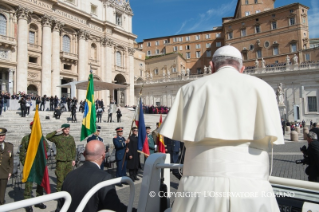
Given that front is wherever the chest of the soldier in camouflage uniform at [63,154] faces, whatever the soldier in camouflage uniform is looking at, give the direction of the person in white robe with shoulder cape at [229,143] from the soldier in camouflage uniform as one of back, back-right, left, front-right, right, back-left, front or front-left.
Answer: front

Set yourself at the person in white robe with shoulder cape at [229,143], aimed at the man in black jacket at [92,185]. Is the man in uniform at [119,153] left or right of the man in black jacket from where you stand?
right

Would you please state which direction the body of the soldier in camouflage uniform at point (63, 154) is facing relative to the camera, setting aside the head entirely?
toward the camera

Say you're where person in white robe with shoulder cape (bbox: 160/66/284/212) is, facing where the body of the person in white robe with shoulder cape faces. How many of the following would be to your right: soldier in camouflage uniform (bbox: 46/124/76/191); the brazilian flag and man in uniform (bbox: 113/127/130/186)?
0

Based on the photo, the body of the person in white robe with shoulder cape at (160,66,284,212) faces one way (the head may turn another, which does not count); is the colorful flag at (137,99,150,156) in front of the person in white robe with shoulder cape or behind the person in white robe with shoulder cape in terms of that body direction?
in front

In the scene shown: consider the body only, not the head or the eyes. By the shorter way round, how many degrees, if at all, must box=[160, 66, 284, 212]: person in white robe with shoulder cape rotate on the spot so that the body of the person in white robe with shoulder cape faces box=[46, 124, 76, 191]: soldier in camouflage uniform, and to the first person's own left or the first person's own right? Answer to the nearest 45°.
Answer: approximately 45° to the first person's own left

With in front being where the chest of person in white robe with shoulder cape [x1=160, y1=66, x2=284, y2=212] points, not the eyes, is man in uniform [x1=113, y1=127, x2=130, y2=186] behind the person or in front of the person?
in front

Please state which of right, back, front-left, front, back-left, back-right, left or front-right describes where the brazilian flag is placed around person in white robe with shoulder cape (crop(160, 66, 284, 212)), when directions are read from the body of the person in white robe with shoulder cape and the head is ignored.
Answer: front-left

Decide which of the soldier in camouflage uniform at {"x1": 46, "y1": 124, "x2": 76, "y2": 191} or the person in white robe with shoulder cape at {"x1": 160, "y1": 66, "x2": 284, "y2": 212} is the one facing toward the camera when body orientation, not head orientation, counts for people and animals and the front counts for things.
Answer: the soldier in camouflage uniform

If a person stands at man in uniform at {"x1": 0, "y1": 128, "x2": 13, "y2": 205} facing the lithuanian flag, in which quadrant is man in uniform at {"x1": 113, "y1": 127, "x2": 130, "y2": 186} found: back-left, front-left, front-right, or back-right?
front-left

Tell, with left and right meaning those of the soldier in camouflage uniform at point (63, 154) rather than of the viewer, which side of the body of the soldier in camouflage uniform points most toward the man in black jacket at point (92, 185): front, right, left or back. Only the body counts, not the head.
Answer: front

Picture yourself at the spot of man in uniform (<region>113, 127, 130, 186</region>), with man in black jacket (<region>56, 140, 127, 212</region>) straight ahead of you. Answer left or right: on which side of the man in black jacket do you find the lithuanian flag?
right

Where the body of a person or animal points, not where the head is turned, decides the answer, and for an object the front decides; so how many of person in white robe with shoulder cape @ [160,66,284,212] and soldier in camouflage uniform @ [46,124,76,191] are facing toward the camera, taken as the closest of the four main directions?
1

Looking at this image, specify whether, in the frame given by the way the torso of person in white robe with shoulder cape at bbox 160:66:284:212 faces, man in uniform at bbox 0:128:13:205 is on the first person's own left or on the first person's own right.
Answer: on the first person's own left

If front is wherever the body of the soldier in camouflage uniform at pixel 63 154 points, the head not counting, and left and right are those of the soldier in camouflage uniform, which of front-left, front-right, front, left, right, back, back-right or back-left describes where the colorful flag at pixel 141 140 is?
left

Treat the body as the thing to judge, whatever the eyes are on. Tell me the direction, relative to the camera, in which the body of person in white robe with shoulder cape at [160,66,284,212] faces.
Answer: away from the camera

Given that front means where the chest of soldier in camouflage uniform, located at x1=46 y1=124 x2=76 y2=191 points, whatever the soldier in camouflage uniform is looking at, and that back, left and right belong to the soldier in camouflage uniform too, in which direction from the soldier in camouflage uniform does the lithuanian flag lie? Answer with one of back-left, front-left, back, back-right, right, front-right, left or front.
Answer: front-right
